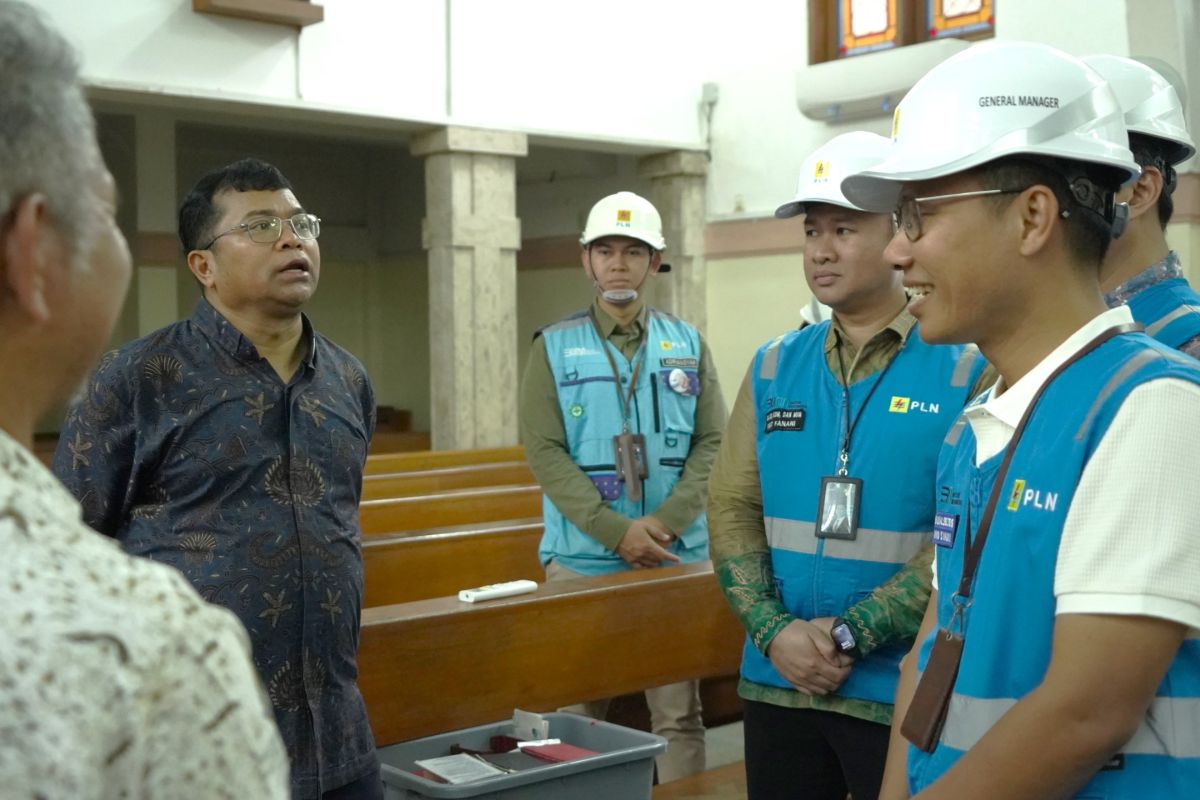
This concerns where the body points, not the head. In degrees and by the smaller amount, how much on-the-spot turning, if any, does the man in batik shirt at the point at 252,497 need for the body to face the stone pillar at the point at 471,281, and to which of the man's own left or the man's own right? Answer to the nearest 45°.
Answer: approximately 135° to the man's own left

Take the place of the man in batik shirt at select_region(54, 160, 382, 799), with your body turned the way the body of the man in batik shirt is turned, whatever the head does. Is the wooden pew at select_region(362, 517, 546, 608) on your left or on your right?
on your left

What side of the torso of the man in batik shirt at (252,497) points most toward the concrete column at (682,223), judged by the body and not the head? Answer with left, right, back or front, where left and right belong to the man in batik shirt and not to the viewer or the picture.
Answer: left

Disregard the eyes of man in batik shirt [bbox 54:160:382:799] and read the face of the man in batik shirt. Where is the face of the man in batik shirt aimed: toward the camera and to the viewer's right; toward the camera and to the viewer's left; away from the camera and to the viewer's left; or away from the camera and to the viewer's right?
toward the camera and to the viewer's right

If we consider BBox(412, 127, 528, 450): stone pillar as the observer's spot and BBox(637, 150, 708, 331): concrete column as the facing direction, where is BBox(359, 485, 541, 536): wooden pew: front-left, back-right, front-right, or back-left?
back-right

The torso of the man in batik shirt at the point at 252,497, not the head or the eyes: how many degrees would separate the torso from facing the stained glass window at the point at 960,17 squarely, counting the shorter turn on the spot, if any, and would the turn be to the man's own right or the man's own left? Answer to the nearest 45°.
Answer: approximately 90° to the man's own left

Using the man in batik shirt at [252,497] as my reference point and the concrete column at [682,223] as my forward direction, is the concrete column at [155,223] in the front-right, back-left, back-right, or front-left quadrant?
front-left

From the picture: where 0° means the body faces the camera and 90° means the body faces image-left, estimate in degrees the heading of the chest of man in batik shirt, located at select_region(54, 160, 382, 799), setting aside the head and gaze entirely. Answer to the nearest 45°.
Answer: approximately 315°

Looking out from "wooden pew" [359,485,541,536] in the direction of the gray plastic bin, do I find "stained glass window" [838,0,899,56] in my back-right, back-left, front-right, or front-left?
back-left

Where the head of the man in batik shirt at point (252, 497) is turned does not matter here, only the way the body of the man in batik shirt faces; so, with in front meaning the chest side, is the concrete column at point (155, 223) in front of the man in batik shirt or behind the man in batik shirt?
behind
